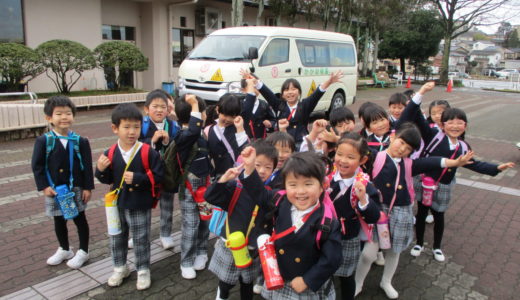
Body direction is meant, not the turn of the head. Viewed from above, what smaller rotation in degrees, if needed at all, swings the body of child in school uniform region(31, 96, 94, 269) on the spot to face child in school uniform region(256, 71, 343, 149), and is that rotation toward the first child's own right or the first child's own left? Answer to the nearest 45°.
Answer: approximately 90° to the first child's own left

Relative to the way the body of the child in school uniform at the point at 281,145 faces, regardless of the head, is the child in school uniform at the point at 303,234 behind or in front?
in front

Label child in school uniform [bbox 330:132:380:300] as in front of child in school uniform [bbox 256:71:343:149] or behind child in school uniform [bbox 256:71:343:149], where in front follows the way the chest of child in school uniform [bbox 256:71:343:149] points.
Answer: in front

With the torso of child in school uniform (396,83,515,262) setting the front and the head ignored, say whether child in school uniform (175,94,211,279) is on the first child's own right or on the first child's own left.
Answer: on the first child's own right

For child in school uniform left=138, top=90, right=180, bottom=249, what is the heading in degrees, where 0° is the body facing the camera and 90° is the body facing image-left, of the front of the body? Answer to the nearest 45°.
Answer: approximately 0°

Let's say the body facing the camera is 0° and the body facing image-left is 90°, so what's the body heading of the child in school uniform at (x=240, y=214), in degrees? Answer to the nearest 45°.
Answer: approximately 0°

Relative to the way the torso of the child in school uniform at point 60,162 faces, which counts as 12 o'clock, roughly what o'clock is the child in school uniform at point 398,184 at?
the child in school uniform at point 398,184 is roughly at 10 o'clock from the child in school uniform at point 60,162.

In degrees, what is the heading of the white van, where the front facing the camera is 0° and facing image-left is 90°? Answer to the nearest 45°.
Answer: approximately 45°

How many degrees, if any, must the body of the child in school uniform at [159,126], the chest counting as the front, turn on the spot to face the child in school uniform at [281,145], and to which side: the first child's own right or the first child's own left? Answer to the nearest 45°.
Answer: approximately 45° to the first child's own left
